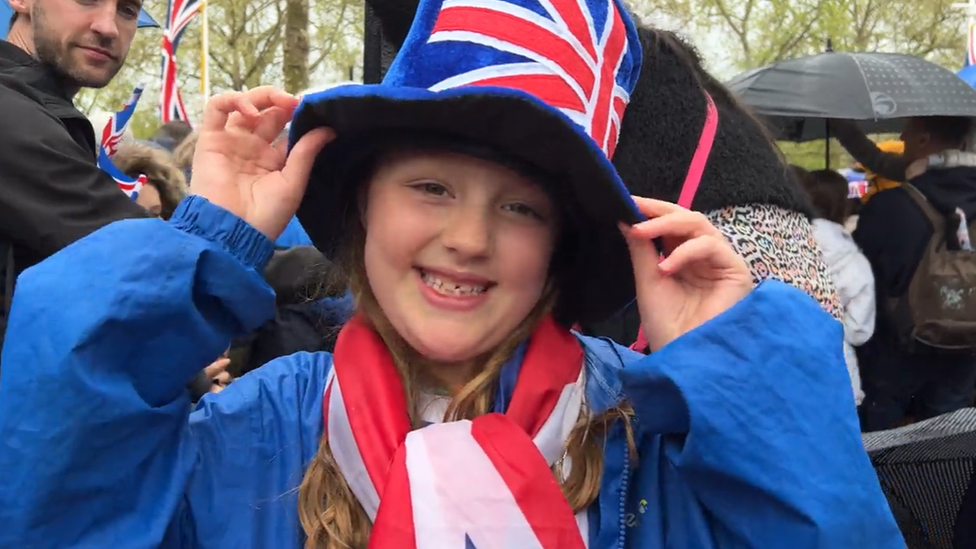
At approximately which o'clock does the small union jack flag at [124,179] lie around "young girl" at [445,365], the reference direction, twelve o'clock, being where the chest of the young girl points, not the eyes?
The small union jack flag is roughly at 5 o'clock from the young girl.

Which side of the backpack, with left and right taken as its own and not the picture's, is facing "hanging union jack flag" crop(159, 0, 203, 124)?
right

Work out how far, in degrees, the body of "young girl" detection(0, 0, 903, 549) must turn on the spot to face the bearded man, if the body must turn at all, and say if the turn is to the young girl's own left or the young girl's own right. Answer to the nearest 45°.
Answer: approximately 135° to the young girl's own right

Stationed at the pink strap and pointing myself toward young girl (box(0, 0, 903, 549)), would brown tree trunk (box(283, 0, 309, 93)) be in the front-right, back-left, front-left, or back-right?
back-right

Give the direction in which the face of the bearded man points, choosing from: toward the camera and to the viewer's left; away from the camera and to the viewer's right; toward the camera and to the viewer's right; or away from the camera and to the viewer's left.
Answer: toward the camera and to the viewer's right

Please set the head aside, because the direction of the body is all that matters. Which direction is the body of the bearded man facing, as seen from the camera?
to the viewer's right

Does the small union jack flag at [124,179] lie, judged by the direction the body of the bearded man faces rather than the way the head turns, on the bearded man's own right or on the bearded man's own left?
on the bearded man's own left

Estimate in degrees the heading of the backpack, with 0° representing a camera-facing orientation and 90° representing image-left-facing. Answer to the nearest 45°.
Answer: approximately 0°
